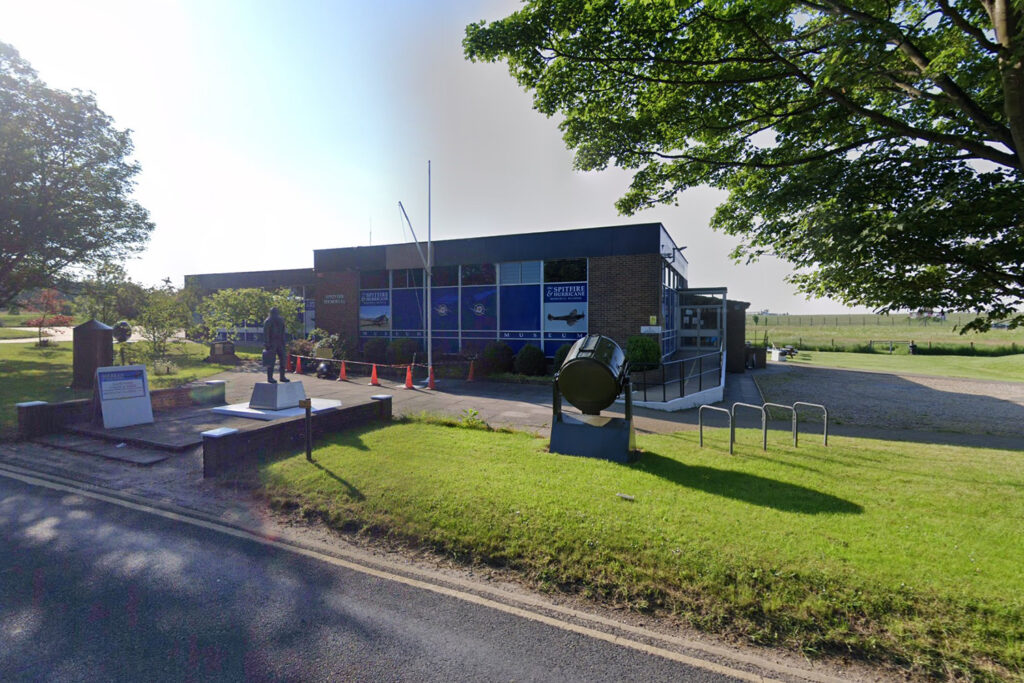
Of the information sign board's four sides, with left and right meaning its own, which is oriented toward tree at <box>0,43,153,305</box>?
back

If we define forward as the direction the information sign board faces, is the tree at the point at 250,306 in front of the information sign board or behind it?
behind

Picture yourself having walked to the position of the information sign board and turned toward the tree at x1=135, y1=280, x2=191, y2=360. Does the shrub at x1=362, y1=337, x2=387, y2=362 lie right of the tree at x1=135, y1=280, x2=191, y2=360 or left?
right

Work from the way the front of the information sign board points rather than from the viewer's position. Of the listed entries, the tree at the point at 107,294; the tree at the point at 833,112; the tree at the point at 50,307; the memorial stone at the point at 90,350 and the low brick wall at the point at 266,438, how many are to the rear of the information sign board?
3

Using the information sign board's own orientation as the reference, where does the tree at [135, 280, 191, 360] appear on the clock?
The tree is roughly at 6 o'clock from the information sign board.

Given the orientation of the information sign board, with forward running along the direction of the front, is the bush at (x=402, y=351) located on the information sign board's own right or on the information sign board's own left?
on the information sign board's own left

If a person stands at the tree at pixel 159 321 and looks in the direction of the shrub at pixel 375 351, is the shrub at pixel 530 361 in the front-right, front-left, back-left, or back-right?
front-right

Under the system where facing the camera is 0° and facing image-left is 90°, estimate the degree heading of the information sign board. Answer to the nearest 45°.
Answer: approximately 0°

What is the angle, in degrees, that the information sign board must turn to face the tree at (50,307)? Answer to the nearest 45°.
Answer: approximately 180°

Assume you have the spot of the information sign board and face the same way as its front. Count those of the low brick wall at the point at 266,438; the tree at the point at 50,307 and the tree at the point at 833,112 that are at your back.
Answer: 1

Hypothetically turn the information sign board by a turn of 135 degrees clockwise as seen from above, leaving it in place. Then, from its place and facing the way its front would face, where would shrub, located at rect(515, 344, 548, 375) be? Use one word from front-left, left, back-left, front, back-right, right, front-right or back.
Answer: back-right

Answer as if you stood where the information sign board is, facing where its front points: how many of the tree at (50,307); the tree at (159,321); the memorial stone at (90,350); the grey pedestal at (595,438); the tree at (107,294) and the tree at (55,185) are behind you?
5

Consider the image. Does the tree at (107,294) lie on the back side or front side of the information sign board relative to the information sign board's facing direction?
on the back side

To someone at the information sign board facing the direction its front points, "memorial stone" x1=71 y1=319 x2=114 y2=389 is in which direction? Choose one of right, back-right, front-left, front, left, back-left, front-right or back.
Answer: back

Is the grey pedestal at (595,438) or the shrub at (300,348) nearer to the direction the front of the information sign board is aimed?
the grey pedestal

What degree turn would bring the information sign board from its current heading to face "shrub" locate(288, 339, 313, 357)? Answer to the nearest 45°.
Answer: approximately 135° to its left
